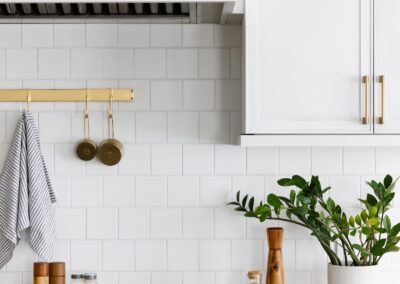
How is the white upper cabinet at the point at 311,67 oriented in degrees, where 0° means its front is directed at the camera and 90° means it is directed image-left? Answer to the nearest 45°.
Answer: approximately 0°

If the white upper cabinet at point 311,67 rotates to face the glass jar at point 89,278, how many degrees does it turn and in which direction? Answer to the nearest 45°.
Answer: approximately 90° to its right

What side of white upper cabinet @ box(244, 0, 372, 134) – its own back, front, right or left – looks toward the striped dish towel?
right

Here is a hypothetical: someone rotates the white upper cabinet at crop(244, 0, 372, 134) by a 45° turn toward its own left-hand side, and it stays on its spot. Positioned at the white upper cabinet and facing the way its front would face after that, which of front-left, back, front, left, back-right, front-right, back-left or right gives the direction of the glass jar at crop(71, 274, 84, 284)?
back-right

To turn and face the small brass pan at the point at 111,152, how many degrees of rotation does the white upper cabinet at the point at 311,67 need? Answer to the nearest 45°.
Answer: approximately 90° to its right
